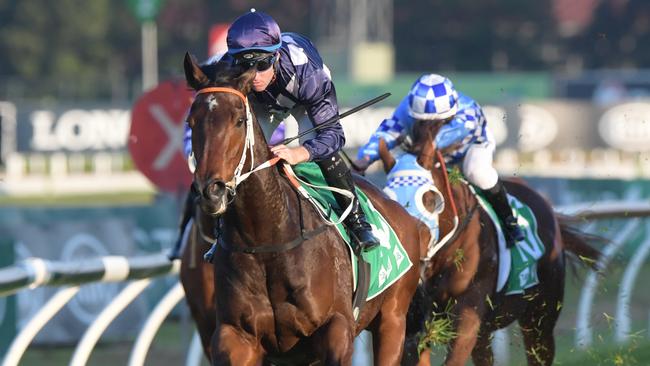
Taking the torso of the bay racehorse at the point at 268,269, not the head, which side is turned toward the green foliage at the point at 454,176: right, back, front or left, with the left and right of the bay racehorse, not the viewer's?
back

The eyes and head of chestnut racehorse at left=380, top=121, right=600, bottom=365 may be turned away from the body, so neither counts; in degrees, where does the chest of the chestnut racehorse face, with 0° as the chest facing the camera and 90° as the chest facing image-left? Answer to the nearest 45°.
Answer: approximately 45°

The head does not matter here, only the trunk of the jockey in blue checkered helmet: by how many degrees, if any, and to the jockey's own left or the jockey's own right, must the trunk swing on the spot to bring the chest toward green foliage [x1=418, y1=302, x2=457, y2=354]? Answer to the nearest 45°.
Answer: approximately 45° to the jockey's own left

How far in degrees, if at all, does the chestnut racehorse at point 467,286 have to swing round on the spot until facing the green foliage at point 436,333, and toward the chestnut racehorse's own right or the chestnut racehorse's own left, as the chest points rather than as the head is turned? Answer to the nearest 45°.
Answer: approximately 45° to the chestnut racehorse's own left

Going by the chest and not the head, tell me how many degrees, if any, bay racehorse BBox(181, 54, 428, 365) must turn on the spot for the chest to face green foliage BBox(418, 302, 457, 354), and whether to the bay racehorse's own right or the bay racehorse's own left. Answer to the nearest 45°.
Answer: approximately 180°

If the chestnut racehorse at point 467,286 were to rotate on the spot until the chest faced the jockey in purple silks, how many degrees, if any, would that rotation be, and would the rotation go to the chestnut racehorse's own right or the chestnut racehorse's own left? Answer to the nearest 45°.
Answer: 0° — it already faces them
